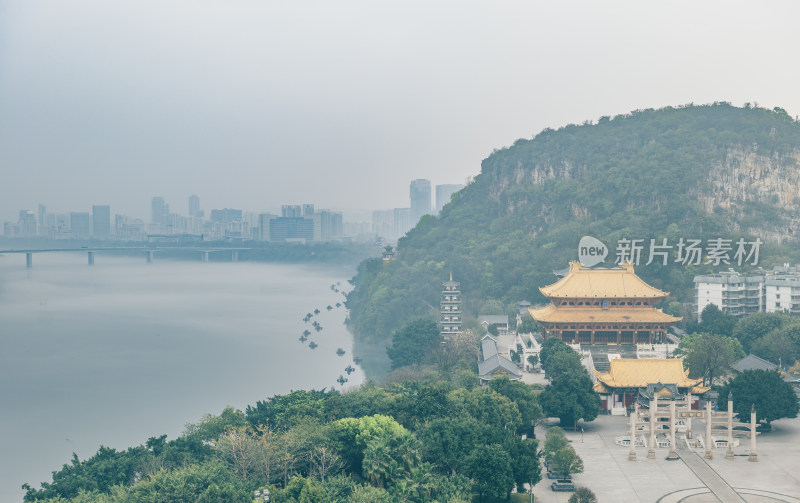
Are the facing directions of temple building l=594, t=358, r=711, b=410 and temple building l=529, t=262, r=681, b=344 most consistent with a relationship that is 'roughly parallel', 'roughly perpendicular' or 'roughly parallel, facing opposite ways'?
roughly parallel

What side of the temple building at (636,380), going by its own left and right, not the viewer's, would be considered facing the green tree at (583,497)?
front

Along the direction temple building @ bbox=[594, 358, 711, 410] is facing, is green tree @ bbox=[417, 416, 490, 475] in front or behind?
in front

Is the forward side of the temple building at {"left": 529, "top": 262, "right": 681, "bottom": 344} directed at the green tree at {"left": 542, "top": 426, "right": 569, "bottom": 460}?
yes

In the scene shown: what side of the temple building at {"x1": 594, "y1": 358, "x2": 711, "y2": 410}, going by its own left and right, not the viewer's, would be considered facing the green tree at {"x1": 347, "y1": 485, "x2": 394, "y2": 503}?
front

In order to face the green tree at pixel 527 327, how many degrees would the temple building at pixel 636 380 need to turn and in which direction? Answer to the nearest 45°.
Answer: approximately 135° to its right

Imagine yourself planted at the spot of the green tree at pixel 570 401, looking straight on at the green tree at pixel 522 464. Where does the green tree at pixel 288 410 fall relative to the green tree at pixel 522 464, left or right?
right

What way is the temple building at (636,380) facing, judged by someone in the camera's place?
facing the viewer

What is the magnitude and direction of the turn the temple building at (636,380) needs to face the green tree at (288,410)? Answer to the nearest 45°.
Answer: approximately 45° to its right

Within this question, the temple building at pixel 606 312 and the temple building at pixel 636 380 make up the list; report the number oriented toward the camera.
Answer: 2

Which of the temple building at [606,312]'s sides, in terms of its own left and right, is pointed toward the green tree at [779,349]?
left

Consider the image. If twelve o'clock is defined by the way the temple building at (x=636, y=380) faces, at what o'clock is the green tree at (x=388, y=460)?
The green tree is roughly at 1 o'clock from the temple building.

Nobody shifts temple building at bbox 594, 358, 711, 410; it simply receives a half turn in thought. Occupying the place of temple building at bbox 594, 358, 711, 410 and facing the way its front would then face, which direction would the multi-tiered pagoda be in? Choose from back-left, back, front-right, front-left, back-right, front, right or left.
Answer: front-left
